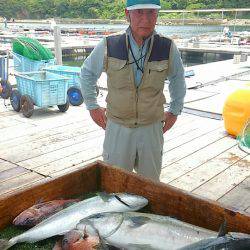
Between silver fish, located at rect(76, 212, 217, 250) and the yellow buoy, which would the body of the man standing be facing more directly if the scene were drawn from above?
the silver fish

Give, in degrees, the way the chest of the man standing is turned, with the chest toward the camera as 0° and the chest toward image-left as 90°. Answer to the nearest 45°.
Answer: approximately 0°

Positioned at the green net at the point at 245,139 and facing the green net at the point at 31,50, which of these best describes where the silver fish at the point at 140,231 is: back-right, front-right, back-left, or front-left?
back-left

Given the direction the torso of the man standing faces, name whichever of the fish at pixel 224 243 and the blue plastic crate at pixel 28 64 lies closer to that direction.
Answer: the fish

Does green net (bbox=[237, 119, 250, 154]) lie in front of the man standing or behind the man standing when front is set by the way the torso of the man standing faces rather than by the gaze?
behind

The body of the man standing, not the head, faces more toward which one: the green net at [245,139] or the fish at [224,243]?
the fish

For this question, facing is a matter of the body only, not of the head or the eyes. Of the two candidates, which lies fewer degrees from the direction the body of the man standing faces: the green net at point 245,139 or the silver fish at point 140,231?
the silver fish

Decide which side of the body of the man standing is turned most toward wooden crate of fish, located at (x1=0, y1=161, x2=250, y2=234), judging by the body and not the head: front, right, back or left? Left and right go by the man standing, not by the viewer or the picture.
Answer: front

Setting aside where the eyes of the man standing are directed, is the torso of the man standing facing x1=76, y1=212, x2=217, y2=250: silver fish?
yes

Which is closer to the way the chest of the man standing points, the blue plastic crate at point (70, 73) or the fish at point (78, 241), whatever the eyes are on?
the fish

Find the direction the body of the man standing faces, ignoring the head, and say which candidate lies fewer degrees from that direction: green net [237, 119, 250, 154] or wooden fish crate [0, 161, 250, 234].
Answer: the wooden fish crate

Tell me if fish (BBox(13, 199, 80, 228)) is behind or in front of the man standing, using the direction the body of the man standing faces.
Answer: in front

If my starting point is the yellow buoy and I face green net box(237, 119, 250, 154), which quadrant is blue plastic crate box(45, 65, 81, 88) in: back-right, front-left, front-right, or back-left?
back-right

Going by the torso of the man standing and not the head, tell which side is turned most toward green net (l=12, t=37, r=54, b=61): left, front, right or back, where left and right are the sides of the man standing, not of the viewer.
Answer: back
